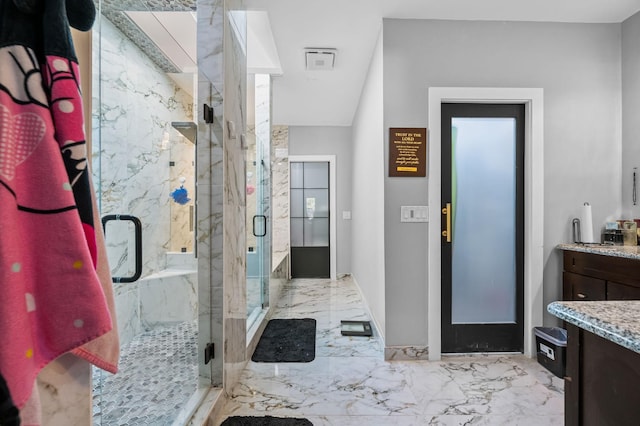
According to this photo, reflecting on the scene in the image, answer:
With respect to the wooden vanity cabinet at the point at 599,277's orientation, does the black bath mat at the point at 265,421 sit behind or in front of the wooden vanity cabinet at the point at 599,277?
in front

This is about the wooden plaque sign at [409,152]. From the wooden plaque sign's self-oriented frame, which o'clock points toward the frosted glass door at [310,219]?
The frosted glass door is roughly at 5 o'clock from the wooden plaque sign.

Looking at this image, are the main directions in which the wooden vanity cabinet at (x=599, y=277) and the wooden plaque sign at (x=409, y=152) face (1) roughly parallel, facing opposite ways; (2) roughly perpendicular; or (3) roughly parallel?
roughly perpendicular

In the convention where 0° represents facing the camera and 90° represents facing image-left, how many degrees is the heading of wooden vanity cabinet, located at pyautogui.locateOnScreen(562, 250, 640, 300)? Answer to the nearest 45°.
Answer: approximately 45°

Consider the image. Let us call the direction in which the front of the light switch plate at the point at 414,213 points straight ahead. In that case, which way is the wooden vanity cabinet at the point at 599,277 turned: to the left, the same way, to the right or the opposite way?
to the right

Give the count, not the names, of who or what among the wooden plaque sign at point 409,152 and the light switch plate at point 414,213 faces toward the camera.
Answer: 2

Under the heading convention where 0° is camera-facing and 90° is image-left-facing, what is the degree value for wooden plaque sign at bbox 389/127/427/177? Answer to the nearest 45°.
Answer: approximately 0°

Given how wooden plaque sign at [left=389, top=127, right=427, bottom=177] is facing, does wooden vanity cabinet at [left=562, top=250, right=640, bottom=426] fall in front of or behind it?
in front

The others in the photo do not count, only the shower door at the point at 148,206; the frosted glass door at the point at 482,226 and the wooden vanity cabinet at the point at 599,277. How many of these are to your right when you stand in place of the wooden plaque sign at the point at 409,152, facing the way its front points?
1

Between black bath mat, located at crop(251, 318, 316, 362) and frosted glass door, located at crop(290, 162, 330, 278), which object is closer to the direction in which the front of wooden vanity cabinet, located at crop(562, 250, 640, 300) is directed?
the black bath mat

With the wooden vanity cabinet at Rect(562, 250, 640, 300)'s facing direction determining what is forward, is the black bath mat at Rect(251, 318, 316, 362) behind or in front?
in front
